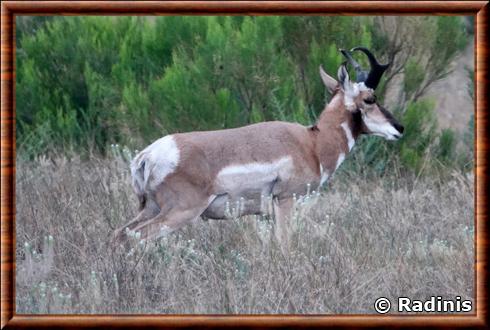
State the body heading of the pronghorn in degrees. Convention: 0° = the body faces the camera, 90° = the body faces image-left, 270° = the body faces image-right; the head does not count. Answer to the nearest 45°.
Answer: approximately 270°
